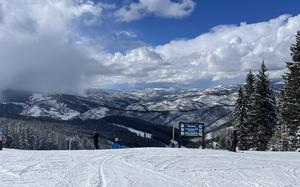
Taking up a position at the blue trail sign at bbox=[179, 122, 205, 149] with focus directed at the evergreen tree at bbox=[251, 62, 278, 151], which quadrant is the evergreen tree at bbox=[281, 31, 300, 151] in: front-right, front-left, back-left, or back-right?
front-right

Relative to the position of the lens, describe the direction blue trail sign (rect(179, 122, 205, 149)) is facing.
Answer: facing the viewer

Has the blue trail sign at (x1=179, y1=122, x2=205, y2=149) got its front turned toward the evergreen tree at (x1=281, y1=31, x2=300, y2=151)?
no

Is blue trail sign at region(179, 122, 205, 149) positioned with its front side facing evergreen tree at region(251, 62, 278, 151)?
no
